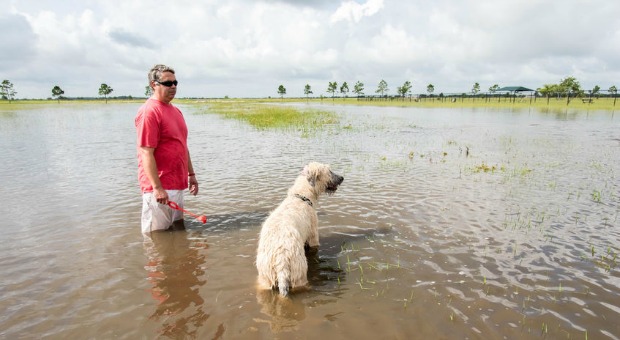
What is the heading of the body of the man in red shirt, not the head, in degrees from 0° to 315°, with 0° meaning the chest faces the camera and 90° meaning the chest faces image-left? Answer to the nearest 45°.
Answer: approximately 315°

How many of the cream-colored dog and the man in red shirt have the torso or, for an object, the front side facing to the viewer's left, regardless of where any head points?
0

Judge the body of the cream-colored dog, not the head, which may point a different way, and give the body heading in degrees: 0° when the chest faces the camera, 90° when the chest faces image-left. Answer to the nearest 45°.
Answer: approximately 225°

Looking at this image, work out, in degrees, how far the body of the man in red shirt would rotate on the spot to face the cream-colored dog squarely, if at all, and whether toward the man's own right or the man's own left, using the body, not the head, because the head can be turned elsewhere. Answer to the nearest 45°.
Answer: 0° — they already face it

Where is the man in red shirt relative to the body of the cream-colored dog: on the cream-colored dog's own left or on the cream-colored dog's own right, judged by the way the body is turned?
on the cream-colored dog's own left
